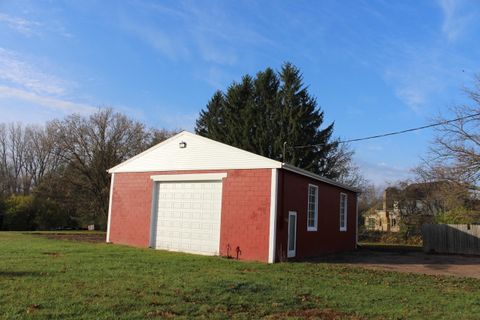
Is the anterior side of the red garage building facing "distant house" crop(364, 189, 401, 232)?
no

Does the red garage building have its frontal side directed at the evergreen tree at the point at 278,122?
no

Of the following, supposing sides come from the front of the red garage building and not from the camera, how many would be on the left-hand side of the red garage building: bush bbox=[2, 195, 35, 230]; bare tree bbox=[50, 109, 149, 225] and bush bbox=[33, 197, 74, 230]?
0

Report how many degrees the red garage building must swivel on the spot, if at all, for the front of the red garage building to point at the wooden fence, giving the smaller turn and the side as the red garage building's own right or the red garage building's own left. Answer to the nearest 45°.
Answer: approximately 180°

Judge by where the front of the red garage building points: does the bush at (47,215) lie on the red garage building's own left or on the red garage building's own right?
on the red garage building's own right

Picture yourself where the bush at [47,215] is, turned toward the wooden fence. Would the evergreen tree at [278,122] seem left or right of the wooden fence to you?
left

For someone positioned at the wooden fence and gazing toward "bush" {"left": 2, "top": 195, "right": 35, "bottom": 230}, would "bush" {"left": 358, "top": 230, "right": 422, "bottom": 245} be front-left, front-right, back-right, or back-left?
front-right

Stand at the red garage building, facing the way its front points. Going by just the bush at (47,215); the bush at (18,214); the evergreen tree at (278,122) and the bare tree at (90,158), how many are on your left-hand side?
0

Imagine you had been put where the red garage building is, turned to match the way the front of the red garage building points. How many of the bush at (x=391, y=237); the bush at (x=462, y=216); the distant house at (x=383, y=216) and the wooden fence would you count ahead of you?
0

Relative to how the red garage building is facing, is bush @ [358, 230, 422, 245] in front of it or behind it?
behind

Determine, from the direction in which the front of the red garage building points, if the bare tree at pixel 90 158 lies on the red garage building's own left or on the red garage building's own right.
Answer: on the red garage building's own right

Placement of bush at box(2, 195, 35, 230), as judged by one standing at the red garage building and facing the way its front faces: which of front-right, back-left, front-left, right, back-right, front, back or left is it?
right

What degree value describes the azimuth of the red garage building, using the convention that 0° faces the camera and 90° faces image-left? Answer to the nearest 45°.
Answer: approximately 45°

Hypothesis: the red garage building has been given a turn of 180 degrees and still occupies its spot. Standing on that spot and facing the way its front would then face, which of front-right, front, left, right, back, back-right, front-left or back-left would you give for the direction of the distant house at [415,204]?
front

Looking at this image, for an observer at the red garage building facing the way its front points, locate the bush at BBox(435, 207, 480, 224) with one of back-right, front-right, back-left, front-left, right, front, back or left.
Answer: back
